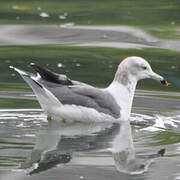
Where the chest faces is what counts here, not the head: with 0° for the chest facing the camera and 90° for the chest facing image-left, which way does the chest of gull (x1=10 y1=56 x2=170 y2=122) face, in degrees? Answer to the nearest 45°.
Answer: approximately 270°
